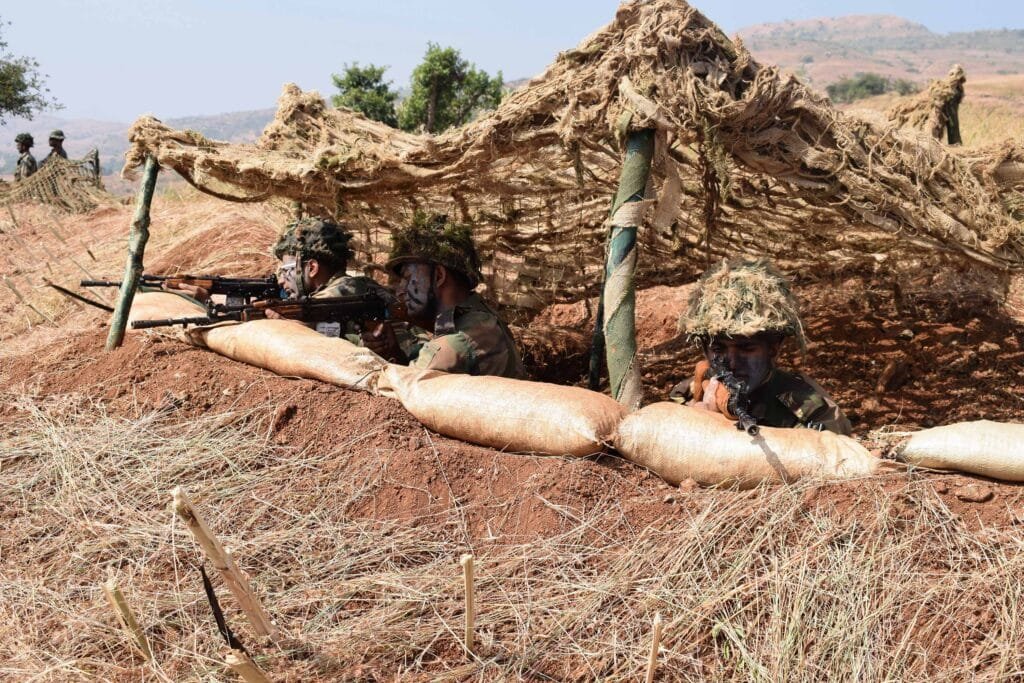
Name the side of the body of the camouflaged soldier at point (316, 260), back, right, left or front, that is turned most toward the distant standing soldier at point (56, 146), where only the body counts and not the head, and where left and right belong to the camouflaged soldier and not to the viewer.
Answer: right

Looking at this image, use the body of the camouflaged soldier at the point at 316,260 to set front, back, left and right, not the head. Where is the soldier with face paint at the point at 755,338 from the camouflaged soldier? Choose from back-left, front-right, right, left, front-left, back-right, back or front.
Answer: back-left

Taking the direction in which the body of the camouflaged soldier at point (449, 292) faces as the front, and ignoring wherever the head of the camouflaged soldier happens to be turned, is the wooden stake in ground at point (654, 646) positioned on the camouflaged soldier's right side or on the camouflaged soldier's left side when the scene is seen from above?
on the camouflaged soldier's left side

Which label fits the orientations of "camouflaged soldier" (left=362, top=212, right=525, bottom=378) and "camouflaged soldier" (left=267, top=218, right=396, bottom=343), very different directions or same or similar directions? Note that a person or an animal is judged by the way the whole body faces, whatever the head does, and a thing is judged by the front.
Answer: same or similar directions

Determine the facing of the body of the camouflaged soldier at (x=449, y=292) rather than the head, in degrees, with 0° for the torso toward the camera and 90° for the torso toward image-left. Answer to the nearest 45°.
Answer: approximately 90°

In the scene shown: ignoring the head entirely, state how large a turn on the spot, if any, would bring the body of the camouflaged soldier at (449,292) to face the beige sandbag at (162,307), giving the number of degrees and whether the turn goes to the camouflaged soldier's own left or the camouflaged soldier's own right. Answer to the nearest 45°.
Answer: approximately 45° to the camouflaged soldier's own right

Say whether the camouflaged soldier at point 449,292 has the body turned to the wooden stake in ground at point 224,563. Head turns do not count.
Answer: no

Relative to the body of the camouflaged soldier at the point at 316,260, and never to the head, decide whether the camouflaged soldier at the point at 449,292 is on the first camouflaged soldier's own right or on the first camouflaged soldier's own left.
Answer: on the first camouflaged soldier's own left

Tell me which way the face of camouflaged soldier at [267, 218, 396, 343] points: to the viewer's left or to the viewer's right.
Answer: to the viewer's left

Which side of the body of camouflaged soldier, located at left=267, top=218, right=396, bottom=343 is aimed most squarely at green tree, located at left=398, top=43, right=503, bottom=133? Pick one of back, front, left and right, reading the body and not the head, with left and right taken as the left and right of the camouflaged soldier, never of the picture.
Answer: right

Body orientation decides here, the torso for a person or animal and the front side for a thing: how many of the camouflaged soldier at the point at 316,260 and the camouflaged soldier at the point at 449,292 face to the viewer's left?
2

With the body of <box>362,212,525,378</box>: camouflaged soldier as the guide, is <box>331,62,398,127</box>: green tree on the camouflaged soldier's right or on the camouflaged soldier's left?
on the camouflaged soldier's right

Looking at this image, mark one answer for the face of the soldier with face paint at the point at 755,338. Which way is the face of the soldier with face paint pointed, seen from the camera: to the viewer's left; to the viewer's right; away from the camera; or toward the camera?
toward the camera

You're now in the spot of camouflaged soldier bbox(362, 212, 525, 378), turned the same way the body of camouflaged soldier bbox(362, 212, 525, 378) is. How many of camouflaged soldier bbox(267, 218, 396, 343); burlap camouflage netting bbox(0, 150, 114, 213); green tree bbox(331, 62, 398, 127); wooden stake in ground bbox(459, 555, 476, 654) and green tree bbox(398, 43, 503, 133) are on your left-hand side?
1

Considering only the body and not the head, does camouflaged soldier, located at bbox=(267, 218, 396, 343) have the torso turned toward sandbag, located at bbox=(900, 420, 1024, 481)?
no

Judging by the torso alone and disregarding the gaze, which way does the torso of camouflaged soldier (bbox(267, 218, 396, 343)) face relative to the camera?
to the viewer's left

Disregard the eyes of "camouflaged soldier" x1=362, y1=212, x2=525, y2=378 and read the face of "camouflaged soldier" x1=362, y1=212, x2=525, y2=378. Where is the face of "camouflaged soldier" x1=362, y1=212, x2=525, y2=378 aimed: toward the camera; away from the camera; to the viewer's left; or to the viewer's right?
to the viewer's left

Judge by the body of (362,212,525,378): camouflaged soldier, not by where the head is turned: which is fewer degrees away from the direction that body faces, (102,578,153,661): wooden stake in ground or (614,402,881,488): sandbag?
the wooden stake in ground

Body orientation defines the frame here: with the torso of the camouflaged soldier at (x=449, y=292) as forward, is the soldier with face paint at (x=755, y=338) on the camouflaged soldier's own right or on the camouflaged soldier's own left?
on the camouflaged soldier's own left

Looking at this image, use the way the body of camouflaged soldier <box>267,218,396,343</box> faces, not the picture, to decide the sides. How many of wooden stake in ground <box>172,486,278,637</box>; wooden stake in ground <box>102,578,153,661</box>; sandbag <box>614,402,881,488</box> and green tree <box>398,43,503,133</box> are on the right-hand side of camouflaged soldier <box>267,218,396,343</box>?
1

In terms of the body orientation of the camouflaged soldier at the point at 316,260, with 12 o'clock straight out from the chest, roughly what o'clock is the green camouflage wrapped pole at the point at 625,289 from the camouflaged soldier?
The green camouflage wrapped pole is roughly at 8 o'clock from the camouflaged soldier.
